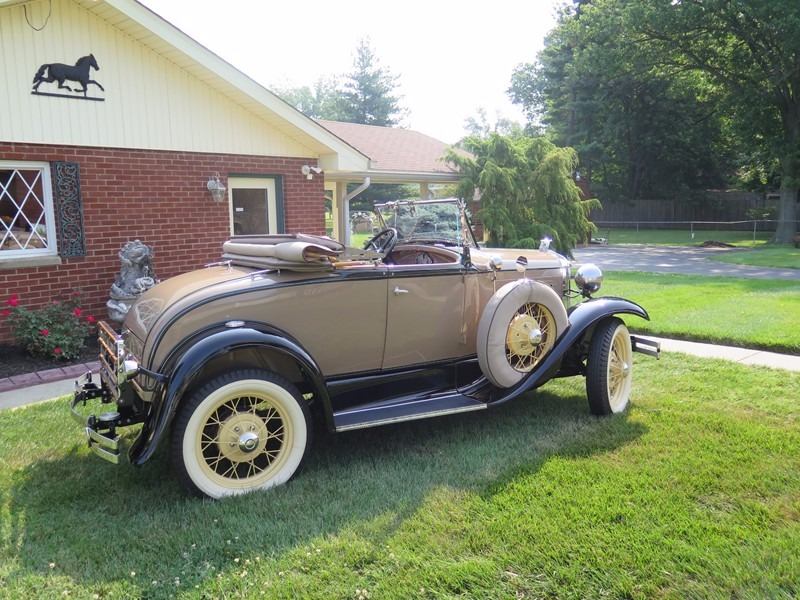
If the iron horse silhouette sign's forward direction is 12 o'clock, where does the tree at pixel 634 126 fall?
The tree is roughly at 11 o'clock from the iron horse silhouette sign.

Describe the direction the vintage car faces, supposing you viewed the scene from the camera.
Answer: facing away from the viewer and to the right of the viewer

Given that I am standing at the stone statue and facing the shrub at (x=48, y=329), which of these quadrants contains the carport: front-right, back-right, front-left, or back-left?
back-right

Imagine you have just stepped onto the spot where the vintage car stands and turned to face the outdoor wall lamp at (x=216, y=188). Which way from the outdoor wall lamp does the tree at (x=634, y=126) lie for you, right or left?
right

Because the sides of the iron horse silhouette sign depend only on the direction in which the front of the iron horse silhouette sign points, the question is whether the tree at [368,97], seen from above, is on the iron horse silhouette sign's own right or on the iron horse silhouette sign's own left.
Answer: on the iron horse silhouette sign's own left
